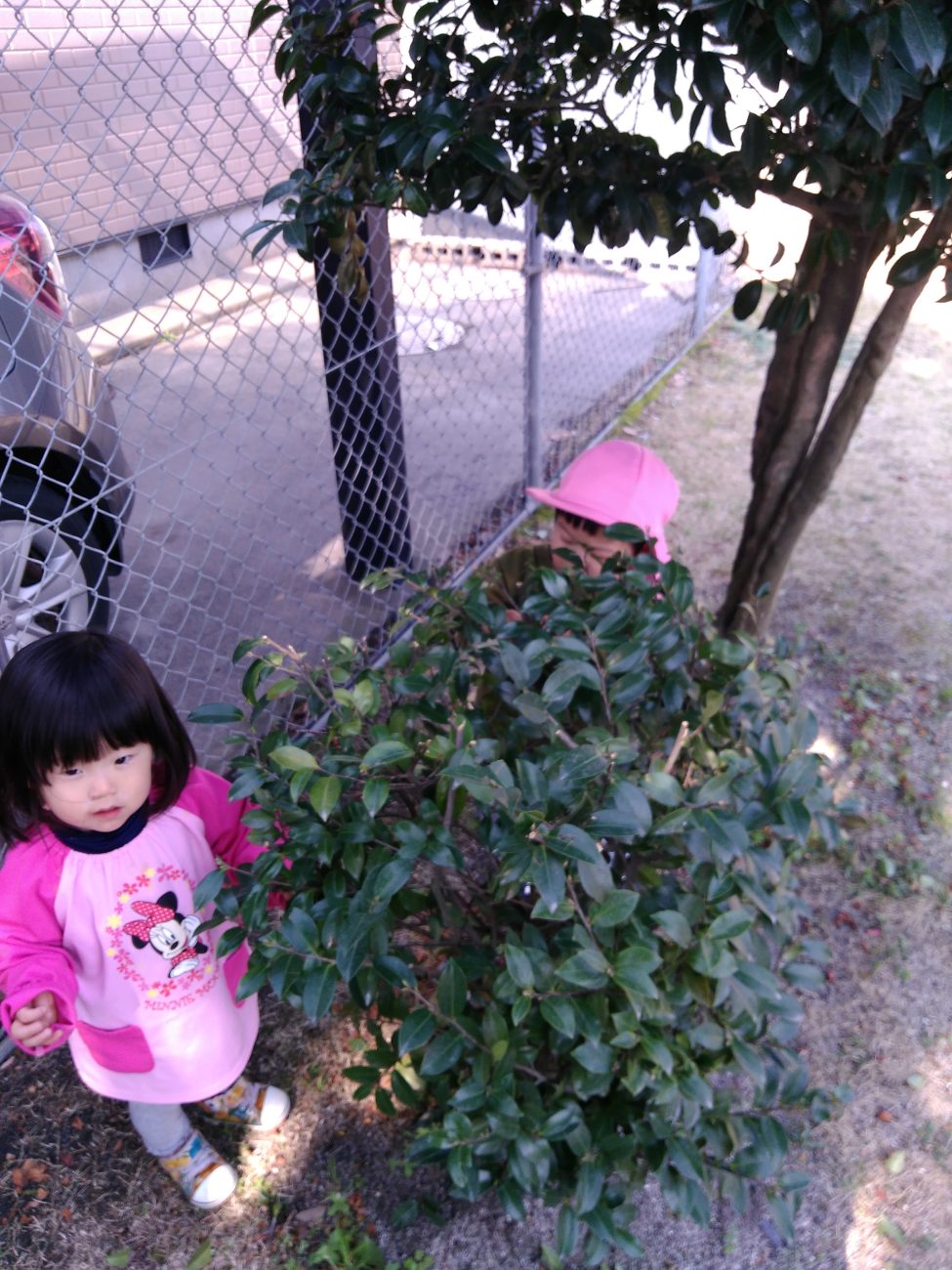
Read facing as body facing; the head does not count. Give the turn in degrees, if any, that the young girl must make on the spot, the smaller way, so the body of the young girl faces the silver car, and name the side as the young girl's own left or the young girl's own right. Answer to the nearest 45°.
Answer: approximately 135° to the young girl's own left

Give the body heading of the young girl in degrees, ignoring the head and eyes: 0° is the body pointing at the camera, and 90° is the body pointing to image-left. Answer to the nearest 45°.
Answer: approximately 315°

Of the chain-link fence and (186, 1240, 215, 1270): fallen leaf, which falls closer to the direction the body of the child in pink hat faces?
the fallen leaf

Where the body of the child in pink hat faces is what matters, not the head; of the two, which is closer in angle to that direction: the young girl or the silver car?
the young girl

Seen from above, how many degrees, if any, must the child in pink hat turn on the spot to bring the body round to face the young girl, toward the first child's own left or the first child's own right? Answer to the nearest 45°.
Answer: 0° — they already face them

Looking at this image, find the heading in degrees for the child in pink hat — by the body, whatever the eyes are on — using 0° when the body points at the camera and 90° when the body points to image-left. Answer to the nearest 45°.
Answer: approximately 45°
